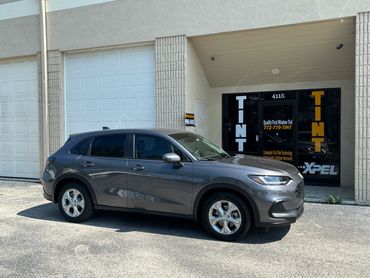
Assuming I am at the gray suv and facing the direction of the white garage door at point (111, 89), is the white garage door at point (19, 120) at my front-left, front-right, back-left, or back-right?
front-left

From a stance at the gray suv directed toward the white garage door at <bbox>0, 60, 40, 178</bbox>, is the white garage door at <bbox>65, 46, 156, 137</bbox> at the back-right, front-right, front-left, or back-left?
front-right

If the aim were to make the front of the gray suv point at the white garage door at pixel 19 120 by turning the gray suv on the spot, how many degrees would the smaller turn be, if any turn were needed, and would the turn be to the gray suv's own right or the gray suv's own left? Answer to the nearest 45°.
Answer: approximately 180°

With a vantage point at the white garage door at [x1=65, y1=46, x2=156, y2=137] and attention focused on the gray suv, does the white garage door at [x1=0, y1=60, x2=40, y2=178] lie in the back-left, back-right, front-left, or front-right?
back-right

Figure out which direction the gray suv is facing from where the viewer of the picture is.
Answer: facing the viewer and to the right of the viewer

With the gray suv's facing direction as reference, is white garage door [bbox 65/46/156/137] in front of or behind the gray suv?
behind
